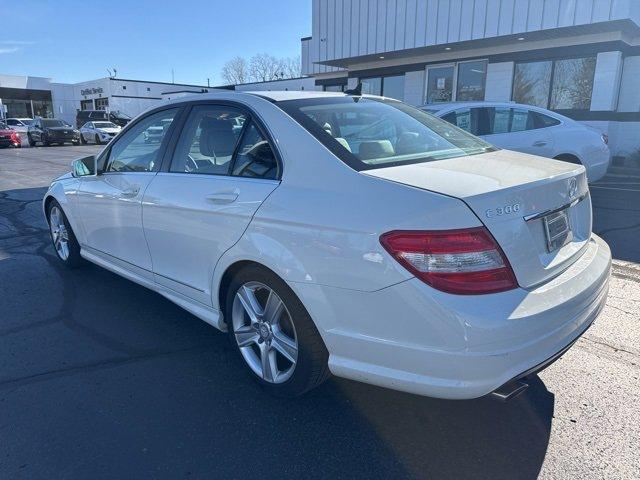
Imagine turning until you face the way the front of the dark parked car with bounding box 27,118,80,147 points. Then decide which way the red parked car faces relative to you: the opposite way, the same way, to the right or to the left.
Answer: the same way

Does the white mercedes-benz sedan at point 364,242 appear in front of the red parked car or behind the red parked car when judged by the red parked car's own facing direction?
in front

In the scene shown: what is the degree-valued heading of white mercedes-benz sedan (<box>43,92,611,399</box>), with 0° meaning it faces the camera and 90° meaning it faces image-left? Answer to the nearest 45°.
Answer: approximately 135°

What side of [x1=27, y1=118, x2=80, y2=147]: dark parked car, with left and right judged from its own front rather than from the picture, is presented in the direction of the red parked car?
right

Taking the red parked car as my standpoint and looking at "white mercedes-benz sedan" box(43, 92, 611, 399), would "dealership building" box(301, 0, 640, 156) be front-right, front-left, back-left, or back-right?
front-left

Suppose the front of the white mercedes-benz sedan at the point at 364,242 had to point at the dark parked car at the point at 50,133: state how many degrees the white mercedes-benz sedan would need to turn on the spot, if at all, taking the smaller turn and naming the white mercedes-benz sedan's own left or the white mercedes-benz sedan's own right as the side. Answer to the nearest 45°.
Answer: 0° — it already faces it

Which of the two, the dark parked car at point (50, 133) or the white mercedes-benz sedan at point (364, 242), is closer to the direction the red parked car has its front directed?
the white mercedes-benz sedan

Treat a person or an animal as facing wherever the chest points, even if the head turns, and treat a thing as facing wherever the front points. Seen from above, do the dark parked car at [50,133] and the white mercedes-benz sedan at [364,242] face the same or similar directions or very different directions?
very different directions

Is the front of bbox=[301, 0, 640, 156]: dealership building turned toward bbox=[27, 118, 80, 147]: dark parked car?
no

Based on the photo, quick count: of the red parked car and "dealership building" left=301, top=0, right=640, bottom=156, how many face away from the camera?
0

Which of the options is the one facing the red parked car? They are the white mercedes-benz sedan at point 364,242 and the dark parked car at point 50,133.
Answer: the white mercedes-benz sedan

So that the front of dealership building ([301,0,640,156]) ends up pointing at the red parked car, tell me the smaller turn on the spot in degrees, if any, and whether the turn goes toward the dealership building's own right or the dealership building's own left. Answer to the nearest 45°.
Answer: approximately 45° to the dealership building's own right

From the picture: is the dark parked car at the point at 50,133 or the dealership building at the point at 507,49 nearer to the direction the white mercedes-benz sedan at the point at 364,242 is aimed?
the dark parked car

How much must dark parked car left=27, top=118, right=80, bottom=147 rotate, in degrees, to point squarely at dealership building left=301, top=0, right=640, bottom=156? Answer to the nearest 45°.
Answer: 0° — it already faces it

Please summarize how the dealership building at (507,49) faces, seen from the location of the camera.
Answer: facing the viewer and to the left of the viewer

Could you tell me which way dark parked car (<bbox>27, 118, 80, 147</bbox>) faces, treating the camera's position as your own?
facing the viewer and to the right of the viewer

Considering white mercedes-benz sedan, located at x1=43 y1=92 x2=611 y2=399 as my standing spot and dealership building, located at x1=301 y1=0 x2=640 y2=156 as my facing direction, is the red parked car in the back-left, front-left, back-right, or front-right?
front-left

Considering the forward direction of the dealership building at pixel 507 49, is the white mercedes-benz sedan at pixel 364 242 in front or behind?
in front

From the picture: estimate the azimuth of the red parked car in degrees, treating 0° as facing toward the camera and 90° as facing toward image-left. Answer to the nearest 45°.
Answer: approximately 315°

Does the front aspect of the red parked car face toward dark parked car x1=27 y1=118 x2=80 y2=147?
no
